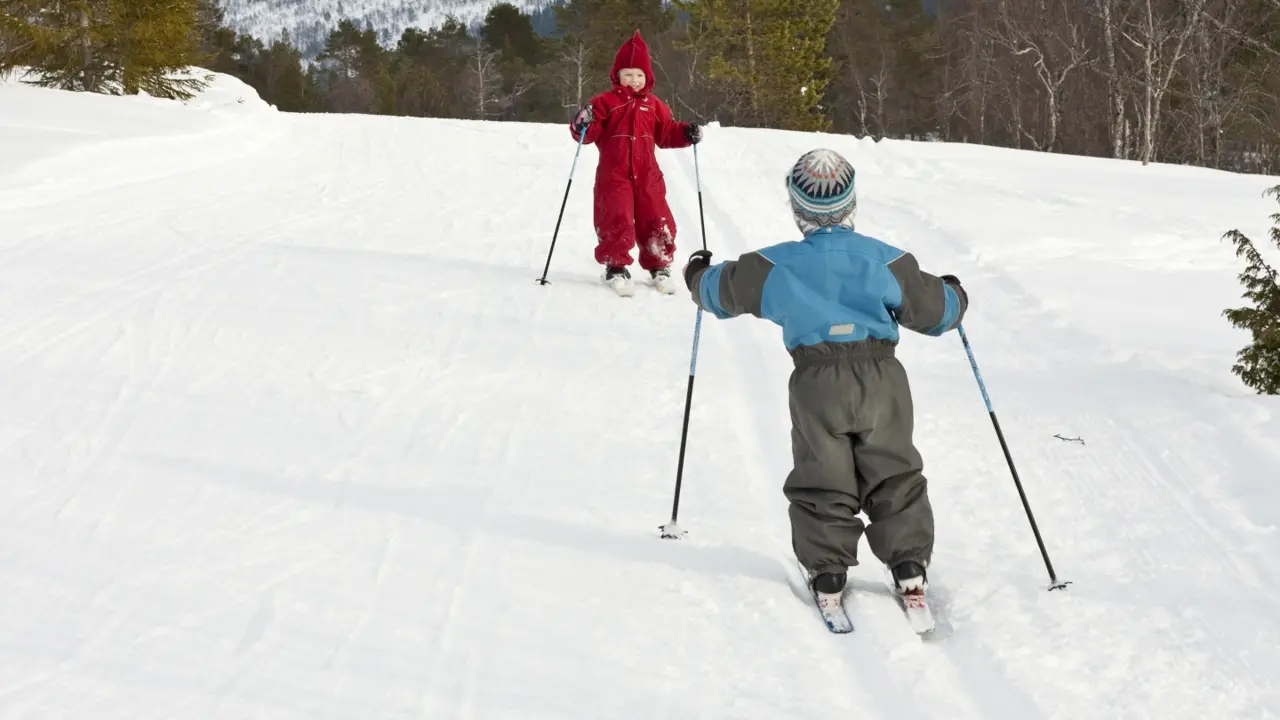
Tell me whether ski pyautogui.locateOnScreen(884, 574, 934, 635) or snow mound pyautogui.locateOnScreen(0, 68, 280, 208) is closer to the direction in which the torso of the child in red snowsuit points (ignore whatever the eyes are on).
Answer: the ski

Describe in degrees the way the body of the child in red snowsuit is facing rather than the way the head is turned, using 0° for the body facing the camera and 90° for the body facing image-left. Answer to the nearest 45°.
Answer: approximately 0°

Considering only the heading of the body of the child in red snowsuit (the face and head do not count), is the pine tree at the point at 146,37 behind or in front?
behind

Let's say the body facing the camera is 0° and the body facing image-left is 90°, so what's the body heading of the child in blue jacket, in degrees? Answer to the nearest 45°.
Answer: approximately 180°

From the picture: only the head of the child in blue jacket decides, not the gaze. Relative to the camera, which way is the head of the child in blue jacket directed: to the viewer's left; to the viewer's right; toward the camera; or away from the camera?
away from the camera

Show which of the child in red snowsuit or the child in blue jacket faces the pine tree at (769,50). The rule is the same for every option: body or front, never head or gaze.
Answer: the child in blue jacket

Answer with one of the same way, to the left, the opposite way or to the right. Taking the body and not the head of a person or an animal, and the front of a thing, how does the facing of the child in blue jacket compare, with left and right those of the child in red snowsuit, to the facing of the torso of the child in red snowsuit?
the opposite way

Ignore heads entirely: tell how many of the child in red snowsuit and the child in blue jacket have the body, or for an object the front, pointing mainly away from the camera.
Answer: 1

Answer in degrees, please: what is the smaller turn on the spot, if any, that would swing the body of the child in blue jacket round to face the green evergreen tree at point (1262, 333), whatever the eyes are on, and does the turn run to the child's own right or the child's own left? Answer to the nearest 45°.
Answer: approximately 45° to the child's own right

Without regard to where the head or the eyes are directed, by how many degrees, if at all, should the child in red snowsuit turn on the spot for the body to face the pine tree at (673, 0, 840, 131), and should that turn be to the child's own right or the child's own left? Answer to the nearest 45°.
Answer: approximately 180°
